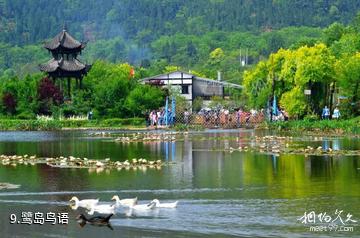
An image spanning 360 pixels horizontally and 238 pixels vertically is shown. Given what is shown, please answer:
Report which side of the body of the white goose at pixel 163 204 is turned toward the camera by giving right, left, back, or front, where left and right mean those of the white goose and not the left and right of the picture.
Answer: left

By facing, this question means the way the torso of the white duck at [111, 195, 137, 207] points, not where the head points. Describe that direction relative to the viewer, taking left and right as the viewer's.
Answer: facing to the left of the viewer

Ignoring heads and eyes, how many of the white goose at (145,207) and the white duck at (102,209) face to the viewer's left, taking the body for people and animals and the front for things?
2

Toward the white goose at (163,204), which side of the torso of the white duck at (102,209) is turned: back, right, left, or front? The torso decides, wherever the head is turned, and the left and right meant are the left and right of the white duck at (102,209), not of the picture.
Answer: back

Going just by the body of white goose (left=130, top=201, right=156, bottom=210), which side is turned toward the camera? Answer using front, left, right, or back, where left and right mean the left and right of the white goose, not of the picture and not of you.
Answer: left

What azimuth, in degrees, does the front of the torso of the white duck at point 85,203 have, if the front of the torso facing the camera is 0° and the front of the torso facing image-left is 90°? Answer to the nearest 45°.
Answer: approximately 90°

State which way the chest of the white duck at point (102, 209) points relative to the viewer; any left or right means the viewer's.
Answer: facing to the left of the viewer

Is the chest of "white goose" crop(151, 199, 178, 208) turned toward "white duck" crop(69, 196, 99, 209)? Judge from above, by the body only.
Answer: yes

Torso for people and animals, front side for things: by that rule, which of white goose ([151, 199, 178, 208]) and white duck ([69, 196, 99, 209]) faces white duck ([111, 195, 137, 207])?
white goose ([151, 199, 178, 208])
